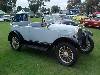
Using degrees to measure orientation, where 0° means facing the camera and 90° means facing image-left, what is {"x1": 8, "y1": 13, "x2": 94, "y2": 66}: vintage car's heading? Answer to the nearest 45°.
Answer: approximately 315°

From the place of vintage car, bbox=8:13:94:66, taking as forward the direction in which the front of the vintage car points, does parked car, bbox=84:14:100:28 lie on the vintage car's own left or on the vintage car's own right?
on the vintage car's own left
